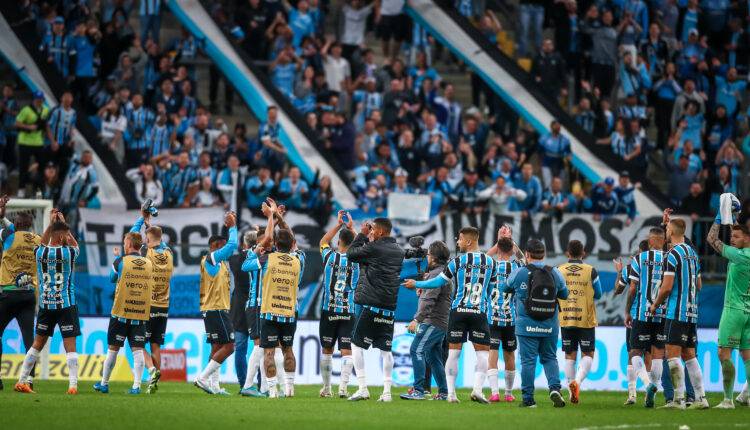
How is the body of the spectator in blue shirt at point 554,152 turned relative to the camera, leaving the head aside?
toward the camera

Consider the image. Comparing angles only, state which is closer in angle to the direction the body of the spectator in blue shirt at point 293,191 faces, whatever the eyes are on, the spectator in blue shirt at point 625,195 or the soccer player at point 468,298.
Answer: the soccer player

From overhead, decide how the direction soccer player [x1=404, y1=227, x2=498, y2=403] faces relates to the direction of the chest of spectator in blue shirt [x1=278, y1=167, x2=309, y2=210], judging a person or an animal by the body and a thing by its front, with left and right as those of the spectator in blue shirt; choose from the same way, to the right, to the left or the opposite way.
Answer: the opposite way

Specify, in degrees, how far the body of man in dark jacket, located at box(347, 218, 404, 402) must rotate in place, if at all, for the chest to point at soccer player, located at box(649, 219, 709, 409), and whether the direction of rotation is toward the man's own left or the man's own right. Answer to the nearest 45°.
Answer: approximately 135° to the man's own right

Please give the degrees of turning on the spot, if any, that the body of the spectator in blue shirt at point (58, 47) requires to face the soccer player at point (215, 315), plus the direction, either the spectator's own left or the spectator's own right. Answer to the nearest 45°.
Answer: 0° — they already face them

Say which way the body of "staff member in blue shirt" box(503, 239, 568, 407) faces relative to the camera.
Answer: away from the camera

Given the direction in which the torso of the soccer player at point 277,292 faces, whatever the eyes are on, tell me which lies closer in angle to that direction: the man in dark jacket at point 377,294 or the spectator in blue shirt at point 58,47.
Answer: the spectator in blue shirt

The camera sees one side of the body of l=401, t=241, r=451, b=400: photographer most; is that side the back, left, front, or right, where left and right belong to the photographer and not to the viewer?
left

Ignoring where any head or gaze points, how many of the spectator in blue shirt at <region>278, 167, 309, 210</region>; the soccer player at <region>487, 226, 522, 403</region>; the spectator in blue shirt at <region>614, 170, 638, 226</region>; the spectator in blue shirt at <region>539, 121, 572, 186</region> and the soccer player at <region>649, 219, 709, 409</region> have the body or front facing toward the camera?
3

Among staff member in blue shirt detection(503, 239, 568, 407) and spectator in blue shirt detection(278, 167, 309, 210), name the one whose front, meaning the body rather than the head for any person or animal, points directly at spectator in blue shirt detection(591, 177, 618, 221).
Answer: staff member in blue shirt detection(503, 239, 568, 407)

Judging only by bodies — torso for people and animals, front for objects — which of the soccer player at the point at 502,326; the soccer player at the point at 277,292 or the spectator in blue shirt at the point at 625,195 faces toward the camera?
the spectator in blue shirt

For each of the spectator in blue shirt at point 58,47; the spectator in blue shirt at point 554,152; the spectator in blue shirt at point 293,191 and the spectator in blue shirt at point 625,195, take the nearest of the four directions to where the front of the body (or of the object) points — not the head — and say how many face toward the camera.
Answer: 4

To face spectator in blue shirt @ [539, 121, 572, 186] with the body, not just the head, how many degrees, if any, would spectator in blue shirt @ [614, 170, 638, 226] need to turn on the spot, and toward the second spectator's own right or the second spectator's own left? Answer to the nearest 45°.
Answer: approximately 135° to the second spectator's own right

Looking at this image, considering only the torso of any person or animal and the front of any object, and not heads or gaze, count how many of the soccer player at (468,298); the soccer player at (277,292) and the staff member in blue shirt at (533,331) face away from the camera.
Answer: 3

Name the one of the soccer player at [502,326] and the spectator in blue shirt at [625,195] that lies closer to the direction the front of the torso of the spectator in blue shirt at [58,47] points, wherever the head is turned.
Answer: the soccer player
